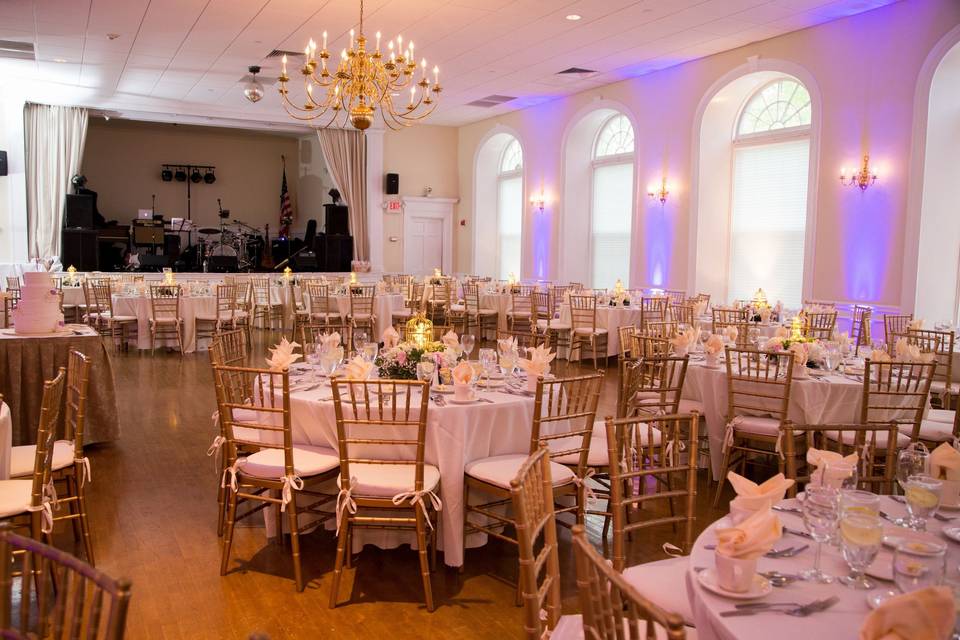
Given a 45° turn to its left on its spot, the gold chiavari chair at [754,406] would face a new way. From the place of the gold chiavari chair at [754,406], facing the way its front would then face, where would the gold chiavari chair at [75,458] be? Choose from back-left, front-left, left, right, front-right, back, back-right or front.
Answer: left

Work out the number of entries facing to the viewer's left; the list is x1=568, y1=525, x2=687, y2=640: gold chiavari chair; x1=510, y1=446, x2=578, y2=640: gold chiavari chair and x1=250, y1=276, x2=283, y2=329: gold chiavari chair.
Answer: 0

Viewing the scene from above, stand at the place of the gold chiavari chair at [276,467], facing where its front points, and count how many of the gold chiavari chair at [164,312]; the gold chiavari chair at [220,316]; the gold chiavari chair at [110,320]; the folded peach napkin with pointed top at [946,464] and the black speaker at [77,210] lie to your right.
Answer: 1

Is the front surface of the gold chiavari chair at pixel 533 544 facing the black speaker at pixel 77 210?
no

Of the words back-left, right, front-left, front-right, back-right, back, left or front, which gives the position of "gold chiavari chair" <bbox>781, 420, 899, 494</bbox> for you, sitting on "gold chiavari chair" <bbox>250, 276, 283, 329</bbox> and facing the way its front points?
back-right

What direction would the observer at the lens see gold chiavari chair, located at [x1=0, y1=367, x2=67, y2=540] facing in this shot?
facing to the left of the viewer

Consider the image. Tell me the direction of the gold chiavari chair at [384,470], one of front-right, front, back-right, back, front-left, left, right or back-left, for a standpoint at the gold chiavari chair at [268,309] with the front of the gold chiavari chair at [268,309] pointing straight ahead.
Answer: back-right

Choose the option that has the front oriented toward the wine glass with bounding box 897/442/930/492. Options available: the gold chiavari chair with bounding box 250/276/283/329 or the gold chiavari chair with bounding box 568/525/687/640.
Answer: the gold chiavari chair with bounding box 568/525/687/640

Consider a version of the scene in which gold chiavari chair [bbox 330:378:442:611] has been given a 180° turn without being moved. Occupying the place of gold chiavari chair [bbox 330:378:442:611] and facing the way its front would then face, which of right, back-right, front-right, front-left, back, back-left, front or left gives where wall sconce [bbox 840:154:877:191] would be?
back-left

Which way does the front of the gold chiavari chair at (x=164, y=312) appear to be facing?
away from the camera

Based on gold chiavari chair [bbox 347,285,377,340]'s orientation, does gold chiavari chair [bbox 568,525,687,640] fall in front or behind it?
behind

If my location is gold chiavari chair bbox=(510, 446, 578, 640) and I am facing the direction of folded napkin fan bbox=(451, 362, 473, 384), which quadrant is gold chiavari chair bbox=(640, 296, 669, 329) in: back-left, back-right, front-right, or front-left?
front-right

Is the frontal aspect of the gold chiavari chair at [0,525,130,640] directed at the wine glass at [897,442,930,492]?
no

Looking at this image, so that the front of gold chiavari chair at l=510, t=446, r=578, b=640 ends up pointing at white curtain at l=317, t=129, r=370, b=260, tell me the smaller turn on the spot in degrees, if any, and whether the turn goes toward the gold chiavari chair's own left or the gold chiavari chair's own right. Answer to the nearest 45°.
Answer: approximately 90° to the gold chiavari chair's own left

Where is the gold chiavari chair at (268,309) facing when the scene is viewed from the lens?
facing away from the viewer and to the right of the viewer

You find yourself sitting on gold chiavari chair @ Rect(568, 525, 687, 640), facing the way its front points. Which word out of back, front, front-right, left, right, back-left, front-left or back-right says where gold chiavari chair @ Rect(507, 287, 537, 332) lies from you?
front-left

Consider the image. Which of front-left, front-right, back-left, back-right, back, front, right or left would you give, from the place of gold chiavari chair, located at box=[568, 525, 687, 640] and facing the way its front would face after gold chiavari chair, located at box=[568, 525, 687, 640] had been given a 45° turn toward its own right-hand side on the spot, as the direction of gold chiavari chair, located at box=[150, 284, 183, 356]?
back-left

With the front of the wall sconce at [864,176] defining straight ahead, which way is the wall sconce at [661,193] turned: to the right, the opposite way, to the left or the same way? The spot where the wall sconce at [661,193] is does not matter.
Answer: the same way

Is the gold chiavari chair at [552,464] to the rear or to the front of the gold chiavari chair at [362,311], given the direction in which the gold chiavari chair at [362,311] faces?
to the rear

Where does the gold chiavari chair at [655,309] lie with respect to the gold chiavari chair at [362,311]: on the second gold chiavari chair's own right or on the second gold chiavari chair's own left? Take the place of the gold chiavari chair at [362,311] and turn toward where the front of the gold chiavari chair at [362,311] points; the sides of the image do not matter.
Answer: on the second gold chiavari chair's own right

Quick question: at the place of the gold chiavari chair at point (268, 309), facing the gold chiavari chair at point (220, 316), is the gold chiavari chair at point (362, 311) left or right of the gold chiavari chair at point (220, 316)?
left

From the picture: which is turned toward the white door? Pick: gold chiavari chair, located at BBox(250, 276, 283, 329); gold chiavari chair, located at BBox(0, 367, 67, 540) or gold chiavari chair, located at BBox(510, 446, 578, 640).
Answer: gold chiavari chair, located at BBox(250, 276, 283, 329)

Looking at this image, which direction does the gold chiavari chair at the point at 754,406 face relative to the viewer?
away from the camera
